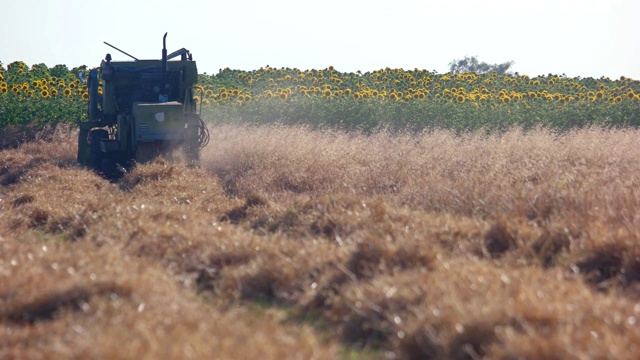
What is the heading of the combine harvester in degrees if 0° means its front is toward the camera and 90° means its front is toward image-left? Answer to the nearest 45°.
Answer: approximately 180°
